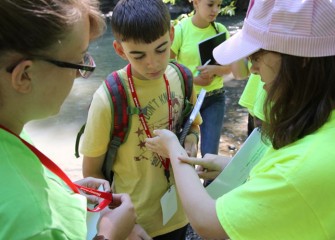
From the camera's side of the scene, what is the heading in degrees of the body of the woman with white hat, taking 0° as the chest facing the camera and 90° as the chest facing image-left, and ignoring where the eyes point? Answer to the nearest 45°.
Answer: approximately 90°

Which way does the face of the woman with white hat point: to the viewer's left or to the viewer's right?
to the viewer's left
